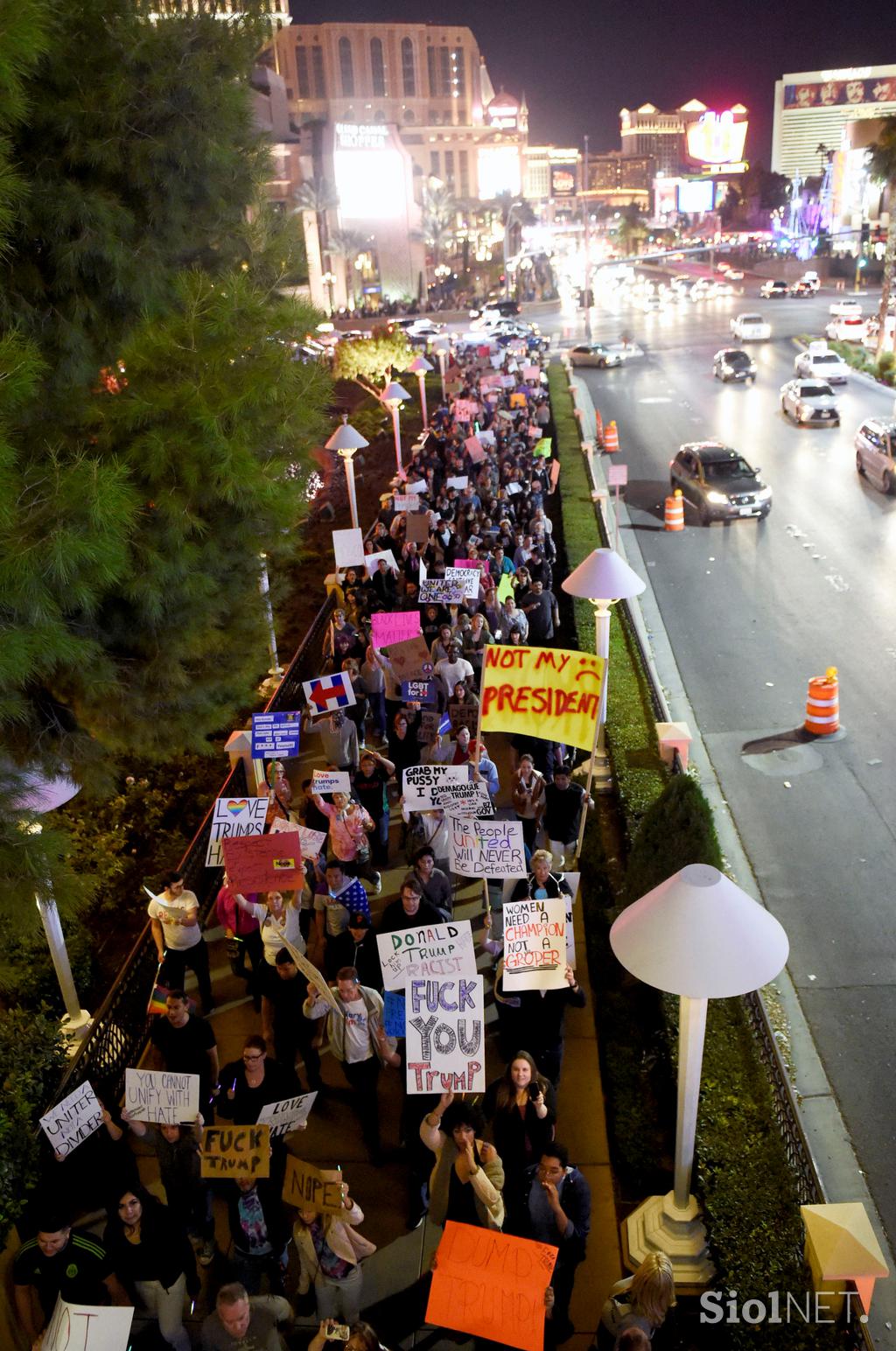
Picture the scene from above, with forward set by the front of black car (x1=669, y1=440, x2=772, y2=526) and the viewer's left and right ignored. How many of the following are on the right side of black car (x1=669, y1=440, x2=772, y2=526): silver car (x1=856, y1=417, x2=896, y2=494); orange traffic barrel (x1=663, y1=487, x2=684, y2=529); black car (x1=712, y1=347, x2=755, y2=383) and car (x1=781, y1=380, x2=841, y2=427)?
1

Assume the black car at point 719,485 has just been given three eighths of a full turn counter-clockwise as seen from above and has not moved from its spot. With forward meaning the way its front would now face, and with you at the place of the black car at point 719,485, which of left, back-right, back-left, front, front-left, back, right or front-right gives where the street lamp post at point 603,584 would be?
back

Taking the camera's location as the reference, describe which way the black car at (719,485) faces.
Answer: facing the viewer and to the right of the viewer

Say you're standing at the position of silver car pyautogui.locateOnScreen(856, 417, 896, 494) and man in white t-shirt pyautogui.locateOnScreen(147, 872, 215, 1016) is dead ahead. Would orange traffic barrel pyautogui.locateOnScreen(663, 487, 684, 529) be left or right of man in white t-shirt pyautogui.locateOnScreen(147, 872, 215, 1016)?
right

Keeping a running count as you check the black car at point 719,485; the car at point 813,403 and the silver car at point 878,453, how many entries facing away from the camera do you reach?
0

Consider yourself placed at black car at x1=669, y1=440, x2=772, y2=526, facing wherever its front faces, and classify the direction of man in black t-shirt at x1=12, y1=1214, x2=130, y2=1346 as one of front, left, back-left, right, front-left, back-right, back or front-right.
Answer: front-right

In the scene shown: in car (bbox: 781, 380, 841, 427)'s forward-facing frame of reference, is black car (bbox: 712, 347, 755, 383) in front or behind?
behind

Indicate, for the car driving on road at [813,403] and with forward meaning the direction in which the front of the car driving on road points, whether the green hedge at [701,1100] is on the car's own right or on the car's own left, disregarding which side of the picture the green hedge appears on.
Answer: on the car's own right

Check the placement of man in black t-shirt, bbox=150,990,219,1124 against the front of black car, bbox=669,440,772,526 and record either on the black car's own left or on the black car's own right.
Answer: on the black car's own right

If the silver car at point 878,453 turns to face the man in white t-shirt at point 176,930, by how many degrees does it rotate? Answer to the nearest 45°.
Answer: approximately 45° to its right

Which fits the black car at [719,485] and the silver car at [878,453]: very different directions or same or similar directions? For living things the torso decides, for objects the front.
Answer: same or similar directions

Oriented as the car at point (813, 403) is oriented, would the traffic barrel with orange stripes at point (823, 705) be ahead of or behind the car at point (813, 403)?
ahead

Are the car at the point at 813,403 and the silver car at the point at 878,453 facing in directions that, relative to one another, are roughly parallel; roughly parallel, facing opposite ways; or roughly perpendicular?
roughly parallel

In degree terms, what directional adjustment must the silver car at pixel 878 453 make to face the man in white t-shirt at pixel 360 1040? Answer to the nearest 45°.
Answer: approximately 45° to its right

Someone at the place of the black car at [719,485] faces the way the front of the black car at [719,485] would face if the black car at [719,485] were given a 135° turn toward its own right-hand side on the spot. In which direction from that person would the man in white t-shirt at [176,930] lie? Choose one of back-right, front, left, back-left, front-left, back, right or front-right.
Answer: left

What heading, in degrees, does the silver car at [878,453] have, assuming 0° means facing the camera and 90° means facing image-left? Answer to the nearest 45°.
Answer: approximately 315°
